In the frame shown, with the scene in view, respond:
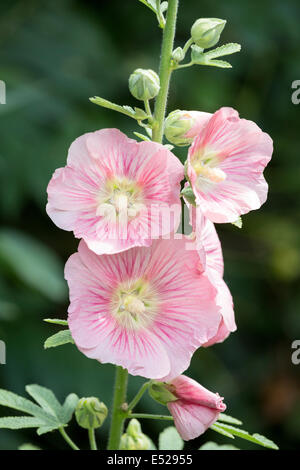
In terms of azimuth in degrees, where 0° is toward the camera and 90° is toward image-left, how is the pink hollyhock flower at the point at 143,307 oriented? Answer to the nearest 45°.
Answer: approximately 0°

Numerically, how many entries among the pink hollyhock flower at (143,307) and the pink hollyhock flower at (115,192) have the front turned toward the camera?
2
